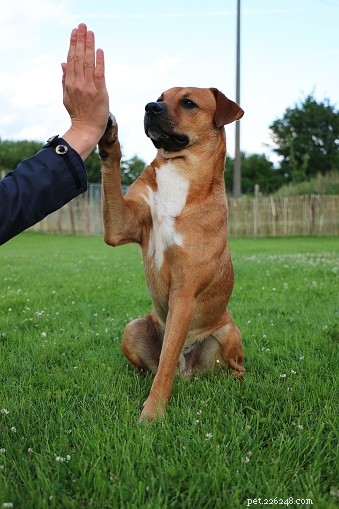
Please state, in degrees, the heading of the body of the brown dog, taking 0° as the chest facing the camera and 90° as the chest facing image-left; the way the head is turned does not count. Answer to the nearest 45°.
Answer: approximately 45°

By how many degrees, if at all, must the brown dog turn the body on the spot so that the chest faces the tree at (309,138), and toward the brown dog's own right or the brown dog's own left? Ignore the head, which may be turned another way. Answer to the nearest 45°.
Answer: approximately 135° to the brown dog's own right

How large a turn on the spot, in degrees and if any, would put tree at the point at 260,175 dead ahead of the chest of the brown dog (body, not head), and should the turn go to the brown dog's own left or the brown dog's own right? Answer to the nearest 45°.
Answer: approximately 135° to the brown dog's own right

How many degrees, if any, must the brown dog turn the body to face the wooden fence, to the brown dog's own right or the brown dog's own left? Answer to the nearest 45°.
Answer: approximately 135° to the brown dog's own right
